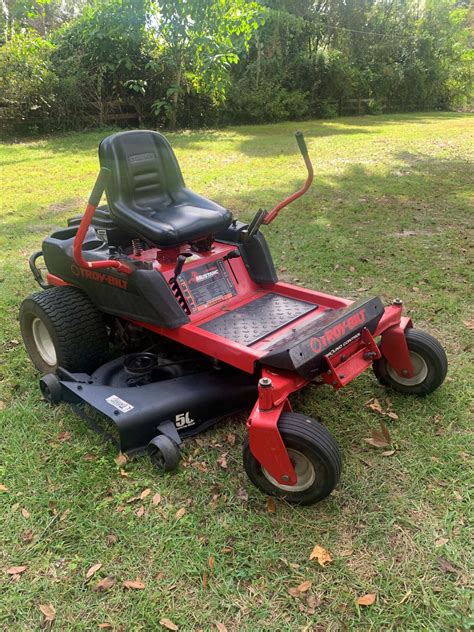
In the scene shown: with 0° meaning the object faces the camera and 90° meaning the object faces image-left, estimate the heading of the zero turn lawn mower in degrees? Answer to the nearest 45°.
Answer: approximately 315°

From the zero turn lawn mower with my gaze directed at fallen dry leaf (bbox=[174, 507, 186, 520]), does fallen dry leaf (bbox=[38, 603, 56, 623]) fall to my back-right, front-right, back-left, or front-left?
front-right

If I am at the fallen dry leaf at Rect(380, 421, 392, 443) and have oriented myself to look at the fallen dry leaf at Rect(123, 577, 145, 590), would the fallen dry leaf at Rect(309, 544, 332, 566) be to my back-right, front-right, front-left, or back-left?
front-left

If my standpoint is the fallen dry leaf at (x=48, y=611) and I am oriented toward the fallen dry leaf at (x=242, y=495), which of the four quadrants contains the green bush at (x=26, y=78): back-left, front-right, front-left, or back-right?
front-left

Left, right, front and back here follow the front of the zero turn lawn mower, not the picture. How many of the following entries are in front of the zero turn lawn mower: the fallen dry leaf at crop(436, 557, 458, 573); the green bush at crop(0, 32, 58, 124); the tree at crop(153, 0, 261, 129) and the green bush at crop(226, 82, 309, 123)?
1

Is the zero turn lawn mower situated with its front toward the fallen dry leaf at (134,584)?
no

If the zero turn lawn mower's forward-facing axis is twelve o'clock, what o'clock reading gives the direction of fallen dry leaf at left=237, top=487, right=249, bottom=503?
The fallen dry leaf is roughly at 1 o'clock from the zero turn lawn mower.

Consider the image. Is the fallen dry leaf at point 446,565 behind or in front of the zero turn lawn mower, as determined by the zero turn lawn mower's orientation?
in front

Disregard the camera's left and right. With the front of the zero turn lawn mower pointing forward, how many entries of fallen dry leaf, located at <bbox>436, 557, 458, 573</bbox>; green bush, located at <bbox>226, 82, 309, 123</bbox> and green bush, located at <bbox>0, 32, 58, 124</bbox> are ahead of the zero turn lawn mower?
1

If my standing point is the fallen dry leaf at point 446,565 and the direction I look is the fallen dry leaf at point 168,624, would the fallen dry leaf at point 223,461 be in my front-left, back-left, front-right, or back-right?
front-right

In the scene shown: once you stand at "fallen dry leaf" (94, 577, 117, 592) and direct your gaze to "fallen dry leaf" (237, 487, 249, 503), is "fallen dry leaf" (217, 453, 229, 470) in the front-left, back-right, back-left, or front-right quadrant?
front-left

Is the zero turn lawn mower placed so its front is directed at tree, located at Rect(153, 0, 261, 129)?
no

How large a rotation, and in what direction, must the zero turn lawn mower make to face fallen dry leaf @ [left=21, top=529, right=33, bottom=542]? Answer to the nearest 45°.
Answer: approximately 90° to its right

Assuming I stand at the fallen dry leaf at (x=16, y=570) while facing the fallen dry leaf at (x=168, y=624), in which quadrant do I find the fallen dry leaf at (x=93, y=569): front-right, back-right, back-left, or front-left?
front-left

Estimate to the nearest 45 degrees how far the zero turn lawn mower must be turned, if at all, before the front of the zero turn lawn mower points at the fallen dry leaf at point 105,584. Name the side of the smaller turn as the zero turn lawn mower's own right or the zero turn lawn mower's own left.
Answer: approximately 45° to the zero turn lawn mower's own right

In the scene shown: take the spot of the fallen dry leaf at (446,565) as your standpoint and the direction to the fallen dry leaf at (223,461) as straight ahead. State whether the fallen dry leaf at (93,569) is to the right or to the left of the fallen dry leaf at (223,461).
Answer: left

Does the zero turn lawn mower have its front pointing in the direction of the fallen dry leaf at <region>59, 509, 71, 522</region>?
no

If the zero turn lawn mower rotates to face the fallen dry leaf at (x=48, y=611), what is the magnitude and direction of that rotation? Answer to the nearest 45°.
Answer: approximately 45° to its right

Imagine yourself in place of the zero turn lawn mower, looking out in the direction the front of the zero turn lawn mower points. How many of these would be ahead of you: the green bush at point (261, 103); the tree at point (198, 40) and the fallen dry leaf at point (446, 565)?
1

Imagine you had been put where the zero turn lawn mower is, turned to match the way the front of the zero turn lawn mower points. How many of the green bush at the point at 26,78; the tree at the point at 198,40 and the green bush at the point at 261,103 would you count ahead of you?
0
